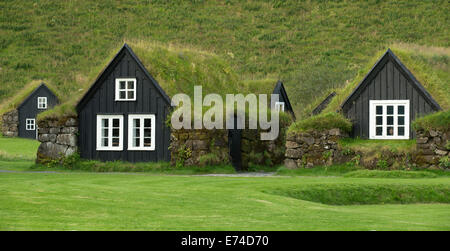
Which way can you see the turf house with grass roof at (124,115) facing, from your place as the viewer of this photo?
facing the viewer

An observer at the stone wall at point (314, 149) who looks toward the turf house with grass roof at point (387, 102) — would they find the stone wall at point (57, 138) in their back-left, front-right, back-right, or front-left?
back-left

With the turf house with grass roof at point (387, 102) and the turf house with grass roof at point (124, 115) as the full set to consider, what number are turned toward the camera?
2

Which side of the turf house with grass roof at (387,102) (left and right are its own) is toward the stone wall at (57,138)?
right

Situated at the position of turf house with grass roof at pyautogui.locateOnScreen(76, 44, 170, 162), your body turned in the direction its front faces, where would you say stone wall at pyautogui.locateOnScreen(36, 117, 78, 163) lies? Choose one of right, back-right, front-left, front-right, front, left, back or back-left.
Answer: right

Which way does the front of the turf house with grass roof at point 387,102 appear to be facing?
toward the camera

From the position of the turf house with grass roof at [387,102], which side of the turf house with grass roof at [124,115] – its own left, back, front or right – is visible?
left

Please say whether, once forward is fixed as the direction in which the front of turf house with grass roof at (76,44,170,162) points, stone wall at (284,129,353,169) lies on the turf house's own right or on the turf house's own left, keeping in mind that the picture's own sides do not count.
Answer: on the turf house's own left

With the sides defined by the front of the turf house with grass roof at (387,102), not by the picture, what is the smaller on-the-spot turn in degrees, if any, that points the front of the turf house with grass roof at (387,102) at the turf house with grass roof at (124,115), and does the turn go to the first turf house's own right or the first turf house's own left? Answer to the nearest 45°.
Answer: approximately 90° to the first turf house's own right

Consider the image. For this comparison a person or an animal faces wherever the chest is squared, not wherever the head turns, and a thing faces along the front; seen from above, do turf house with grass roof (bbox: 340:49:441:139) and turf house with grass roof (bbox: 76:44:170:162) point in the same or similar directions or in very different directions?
same or similar directions

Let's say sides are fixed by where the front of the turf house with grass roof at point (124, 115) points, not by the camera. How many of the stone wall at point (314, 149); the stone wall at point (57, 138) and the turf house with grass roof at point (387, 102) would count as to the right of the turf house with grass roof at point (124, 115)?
1

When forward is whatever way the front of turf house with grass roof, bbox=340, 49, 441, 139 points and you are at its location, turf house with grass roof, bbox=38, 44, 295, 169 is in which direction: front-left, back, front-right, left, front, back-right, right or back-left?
right
